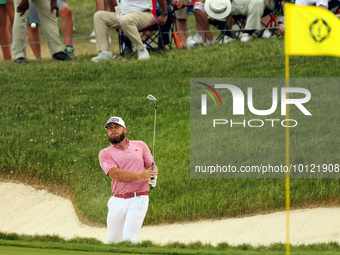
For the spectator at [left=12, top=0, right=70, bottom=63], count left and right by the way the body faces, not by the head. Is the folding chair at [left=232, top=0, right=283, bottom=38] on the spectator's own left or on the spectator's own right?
on the spectator's own left

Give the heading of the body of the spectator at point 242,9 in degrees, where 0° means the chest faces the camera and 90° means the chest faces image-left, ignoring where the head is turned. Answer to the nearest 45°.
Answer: approximately 45°

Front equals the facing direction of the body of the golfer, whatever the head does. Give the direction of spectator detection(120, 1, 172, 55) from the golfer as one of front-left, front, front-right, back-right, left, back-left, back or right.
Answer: back
